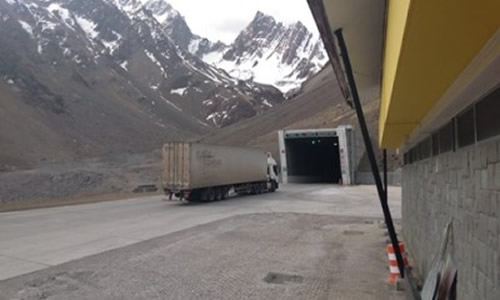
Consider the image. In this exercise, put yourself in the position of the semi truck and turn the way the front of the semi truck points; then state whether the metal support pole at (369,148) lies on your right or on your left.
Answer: on your right

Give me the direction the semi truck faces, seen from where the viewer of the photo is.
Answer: facing away from the viewer and to the right of the viewer
